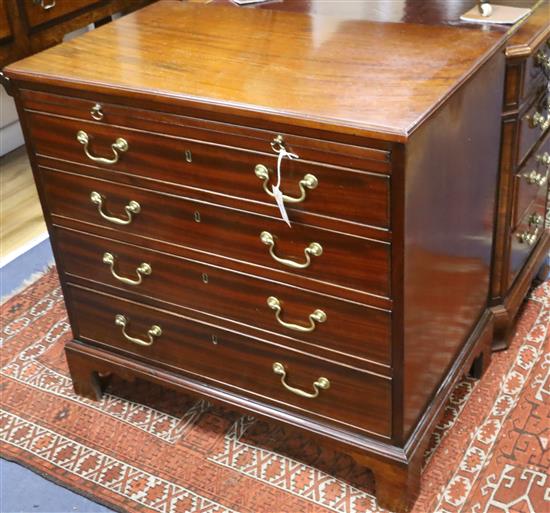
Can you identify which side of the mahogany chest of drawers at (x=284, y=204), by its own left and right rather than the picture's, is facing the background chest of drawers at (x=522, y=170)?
back

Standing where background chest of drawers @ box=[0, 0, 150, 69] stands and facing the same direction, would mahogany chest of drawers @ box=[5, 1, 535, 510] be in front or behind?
in front

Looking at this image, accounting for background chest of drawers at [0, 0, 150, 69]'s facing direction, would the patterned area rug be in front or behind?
in front

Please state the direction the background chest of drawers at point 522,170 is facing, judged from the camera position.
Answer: facing the viewer and to the right of the viewer

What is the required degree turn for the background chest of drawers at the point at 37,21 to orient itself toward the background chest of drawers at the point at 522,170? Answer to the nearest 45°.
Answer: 0° — it already faces it

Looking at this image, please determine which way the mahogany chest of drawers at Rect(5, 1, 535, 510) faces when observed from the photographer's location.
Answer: facing the viewer and to the left of the viewer

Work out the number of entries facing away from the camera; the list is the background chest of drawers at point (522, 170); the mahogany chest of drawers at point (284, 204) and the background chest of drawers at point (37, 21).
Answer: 0

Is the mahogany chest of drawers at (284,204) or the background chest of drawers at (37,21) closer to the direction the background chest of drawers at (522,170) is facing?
the mahogany chest of drawers

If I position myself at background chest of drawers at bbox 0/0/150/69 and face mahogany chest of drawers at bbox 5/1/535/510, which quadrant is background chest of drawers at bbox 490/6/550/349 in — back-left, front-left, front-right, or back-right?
front-left

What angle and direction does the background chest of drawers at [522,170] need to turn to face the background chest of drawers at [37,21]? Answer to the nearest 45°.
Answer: approximately 135° to its right

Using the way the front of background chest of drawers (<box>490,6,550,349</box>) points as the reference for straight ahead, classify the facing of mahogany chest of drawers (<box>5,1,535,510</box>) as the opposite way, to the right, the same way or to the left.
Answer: to the right

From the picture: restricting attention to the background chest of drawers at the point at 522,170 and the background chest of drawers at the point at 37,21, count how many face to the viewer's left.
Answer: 0
